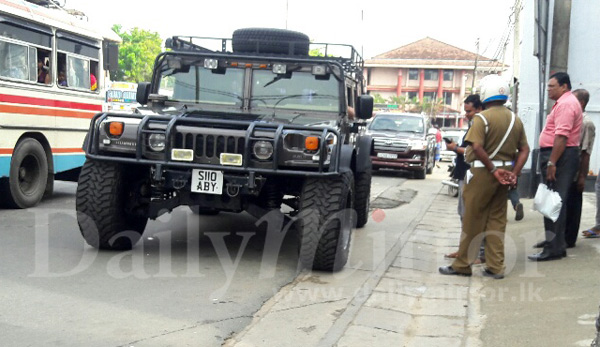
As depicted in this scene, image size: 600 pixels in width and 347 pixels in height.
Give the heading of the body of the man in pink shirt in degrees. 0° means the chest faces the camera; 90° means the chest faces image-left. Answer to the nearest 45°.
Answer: approximately 90°

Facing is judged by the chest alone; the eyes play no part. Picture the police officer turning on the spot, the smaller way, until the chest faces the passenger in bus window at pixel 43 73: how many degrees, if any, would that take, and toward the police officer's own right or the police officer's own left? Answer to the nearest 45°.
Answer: approximately 45° to the police officer's own left

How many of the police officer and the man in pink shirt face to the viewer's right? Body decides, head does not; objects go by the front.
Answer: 0

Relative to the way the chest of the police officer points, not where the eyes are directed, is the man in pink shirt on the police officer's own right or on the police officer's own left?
on the police officer's own right

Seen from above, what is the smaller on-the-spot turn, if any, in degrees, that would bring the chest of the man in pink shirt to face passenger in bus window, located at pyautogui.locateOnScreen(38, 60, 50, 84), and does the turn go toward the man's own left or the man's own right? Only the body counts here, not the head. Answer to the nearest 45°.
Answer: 0° — they already face them

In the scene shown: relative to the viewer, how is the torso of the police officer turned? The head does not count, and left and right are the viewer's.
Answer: facing away from the viewer and to the left of the viewer

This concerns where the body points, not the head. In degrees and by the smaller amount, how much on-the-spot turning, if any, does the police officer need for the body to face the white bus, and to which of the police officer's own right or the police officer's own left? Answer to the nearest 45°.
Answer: approximately 45° to the police officer's own left

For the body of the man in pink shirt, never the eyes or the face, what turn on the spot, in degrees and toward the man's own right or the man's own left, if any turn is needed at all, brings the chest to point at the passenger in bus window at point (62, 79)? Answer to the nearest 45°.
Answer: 0° — they already face them

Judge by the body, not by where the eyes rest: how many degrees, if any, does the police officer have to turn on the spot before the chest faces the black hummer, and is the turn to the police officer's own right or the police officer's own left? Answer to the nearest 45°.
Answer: approximately 45° to the police officer's own left
